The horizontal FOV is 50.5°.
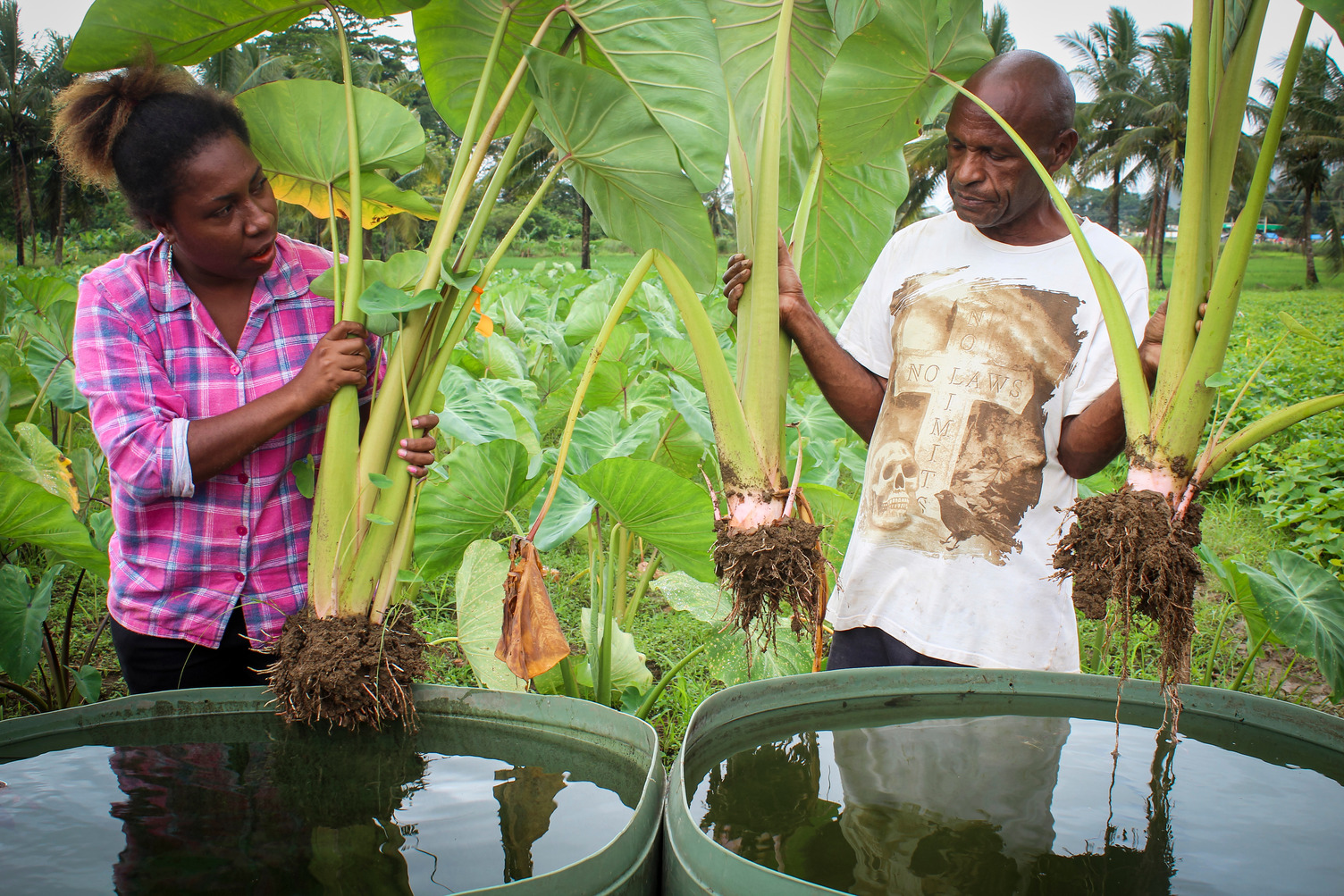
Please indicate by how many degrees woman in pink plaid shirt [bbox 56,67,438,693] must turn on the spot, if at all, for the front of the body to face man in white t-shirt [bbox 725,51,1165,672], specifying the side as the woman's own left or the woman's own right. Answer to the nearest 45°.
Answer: approximately 45° to the woman's own left

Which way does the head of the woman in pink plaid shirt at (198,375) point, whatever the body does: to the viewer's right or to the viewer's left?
to the viewer's right

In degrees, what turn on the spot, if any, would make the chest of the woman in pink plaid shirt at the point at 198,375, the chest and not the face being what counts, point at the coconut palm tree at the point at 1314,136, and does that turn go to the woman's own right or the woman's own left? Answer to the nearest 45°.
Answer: approximately 90° to the woman's own left

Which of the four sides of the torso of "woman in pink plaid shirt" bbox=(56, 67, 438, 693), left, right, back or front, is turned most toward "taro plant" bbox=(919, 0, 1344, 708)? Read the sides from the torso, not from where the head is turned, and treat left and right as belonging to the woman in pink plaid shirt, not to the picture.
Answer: front

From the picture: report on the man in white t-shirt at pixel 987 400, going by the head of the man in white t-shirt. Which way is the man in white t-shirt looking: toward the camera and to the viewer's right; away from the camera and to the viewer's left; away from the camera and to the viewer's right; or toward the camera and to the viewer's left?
toward the camera and to the viewer's left

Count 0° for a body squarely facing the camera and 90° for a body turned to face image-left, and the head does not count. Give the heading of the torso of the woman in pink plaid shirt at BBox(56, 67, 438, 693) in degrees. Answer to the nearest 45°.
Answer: approximately 315°

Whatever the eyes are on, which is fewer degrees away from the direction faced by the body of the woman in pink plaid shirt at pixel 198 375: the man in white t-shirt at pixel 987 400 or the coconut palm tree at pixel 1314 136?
the man in white t-shirt
